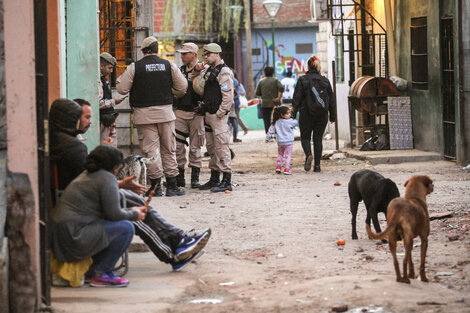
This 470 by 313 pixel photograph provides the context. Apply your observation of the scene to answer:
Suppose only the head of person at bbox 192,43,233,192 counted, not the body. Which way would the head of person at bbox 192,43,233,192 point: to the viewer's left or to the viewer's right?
to the viewer's left

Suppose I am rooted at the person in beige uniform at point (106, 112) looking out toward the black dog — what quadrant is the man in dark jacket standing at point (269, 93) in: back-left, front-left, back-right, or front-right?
back-left

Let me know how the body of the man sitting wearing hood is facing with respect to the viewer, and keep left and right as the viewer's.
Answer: facing to the right of the viewer

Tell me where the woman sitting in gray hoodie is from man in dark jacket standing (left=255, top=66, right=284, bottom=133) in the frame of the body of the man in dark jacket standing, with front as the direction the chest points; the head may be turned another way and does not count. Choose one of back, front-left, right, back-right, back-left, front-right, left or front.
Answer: back

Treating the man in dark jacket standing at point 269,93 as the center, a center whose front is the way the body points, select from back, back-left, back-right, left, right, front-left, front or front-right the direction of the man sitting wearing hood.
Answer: back

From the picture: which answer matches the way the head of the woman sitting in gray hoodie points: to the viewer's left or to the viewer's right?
to the viewer's right
